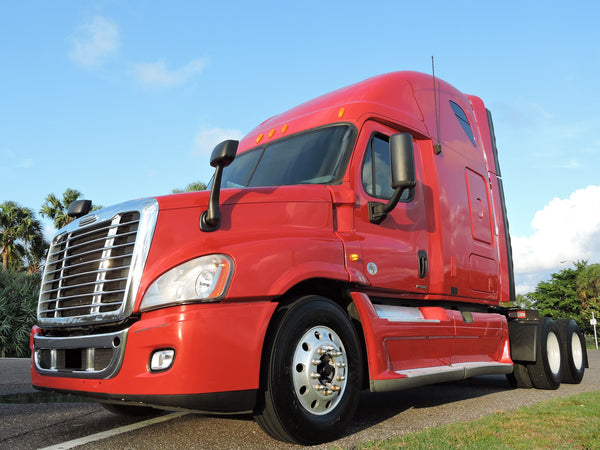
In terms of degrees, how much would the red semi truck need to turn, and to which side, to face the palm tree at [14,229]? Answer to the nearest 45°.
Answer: approximately 90° to its right

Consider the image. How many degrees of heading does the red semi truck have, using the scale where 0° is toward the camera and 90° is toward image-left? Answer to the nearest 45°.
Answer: approximately 45°

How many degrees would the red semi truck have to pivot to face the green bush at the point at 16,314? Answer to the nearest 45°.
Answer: approximately 90° to its right
